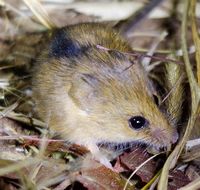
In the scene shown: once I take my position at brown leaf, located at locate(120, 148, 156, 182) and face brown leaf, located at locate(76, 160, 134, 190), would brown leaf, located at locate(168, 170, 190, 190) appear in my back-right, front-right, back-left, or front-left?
back-left

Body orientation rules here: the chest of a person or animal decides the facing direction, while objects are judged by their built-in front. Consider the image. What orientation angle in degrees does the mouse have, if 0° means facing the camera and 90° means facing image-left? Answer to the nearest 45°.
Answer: approximately 315°
